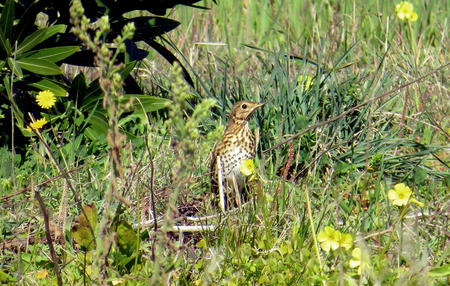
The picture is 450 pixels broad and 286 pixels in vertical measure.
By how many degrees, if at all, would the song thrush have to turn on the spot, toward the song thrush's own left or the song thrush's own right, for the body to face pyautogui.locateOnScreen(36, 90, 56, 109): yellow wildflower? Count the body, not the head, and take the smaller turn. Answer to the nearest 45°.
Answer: approximately 135° to the song thrush's own right

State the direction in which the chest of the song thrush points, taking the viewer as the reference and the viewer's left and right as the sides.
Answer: facing the viewer and to the right of the viewer

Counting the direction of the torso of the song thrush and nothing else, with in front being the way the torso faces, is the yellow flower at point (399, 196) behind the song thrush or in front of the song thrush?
in front

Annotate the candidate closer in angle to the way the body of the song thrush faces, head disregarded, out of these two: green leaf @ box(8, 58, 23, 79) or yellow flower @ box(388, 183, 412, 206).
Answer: the yellow flower

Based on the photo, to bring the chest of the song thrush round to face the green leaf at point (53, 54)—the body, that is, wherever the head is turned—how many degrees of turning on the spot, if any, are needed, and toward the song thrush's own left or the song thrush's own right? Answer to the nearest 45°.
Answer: approximately 135° to the song thrush's own right

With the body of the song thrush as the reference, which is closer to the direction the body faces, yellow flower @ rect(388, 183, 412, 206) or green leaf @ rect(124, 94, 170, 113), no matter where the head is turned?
the yellow flower

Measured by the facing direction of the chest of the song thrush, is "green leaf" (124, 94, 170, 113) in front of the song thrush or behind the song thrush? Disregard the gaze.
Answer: behind

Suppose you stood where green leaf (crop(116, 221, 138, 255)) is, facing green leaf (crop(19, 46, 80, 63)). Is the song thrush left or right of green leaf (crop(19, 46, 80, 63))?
right

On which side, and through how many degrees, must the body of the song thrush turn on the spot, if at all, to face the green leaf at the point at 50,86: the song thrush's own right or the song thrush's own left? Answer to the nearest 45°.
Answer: approximately 135° to the song thrush's own right

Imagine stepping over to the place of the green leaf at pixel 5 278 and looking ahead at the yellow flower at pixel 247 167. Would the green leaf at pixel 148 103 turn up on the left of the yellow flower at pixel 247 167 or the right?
left

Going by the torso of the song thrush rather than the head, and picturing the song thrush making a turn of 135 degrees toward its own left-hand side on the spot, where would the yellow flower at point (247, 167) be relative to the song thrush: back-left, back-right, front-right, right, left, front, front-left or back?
back

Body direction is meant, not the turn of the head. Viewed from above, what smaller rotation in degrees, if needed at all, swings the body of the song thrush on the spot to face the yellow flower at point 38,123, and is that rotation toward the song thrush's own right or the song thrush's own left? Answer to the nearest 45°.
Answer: approximately 135° to the song thrush's own right

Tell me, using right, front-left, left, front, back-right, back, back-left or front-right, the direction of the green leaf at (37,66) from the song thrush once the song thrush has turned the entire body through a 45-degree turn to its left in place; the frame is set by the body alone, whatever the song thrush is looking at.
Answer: back
